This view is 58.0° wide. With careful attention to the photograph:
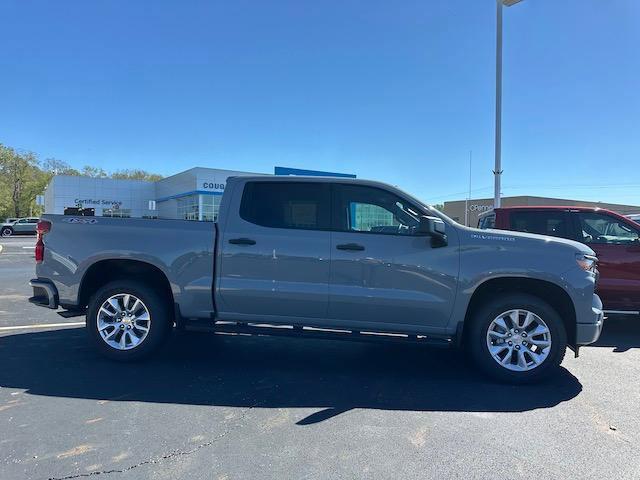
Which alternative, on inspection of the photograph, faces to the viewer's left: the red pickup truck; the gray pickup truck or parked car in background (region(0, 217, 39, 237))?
the parked car in background

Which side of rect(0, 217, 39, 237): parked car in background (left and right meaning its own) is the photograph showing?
left

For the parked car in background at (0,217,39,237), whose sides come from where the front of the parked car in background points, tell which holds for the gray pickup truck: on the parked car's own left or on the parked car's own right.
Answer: on the parked car's own left

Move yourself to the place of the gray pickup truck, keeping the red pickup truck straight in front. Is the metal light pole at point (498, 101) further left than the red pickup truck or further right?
left

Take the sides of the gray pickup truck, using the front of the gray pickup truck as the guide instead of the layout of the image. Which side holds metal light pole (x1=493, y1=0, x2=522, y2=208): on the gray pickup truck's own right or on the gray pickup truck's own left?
on the gray pickup truck's own left

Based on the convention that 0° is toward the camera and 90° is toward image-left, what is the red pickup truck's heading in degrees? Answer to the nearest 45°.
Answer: approximately 270°

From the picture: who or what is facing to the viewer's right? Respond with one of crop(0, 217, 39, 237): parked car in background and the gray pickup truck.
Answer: the gray pickup truck

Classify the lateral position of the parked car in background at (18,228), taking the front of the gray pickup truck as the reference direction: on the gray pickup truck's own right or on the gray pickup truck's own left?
on the gray pickup truck's own left

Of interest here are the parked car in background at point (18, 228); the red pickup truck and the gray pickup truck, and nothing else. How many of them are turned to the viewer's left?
1

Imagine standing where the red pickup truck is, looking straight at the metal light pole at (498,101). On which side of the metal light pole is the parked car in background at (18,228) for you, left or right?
left

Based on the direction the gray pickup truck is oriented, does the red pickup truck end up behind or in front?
in front

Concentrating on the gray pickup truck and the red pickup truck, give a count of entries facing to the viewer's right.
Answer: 2

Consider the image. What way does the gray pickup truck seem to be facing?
to the viewer's right
